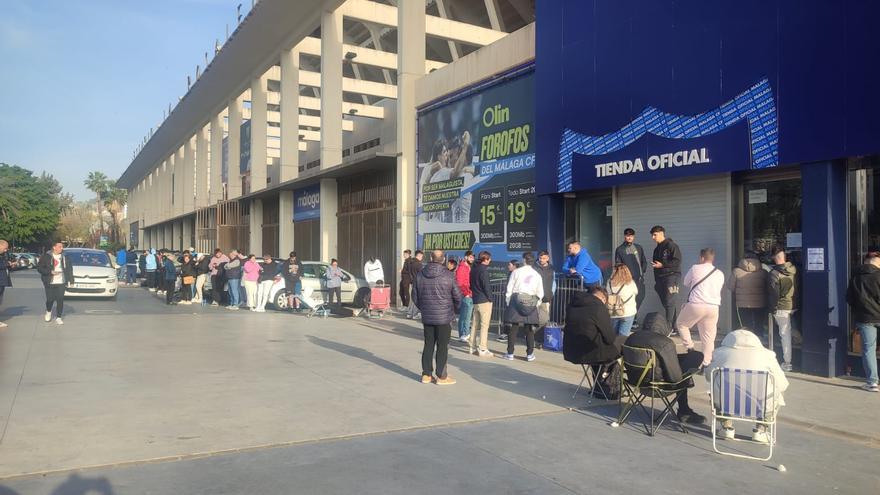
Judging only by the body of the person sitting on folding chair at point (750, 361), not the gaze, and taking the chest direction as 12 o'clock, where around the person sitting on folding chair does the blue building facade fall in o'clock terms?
The blue building facade is roughly at 12 o'clock from the person sitting on folding chair.

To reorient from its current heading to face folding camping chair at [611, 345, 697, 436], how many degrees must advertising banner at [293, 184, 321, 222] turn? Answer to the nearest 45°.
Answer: approximately 45° to its left

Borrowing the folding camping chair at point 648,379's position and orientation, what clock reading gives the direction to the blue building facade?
The blue building facade is roughly at 11 o'clock from the folding camping chair.

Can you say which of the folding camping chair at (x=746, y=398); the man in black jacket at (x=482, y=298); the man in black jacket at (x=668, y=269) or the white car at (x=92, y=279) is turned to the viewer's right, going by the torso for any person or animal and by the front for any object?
the man in black jacket at (x=482, y=298)

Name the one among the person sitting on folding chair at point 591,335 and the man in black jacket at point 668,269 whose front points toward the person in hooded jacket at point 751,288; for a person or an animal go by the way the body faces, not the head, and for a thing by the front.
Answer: the person sitting on folding chair

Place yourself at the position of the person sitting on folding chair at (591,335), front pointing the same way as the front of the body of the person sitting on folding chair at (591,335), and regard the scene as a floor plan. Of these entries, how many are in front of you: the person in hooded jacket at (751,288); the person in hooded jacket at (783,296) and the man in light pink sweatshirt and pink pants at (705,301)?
3

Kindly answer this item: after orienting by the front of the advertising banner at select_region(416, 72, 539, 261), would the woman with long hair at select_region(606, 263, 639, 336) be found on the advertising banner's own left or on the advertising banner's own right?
on the advertising banner's own left

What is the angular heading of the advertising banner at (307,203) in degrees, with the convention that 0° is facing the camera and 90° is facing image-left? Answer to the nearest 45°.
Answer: approximately 45°

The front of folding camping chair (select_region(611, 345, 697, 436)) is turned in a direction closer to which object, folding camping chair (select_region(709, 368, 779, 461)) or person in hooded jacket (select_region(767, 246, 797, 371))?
the person in hooded jacket

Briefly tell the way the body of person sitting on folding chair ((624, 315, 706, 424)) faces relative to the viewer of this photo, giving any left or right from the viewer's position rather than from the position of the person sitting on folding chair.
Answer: facing to the right of the viewer
